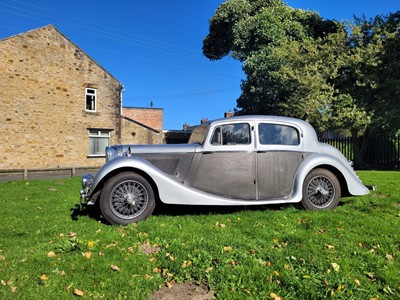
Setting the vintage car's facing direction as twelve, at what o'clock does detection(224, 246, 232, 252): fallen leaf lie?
The fallen leaf is roughly at 9 o'clock from the vintage car.

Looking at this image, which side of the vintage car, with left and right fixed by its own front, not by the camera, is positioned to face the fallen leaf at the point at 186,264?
left

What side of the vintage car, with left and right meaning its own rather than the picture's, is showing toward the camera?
left

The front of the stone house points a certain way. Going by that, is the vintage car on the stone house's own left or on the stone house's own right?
on the stone house's own left

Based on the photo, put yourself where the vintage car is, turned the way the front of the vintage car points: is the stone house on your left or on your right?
on your right

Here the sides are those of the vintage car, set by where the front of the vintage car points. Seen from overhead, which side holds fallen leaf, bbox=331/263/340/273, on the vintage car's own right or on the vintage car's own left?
on the vintage car's own left

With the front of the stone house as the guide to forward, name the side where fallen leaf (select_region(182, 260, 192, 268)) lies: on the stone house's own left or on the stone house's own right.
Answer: on the stone house's own left

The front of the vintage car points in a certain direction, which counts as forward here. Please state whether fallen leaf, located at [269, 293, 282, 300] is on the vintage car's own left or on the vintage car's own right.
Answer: on the vintage car's own left

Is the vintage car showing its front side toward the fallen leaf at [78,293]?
no

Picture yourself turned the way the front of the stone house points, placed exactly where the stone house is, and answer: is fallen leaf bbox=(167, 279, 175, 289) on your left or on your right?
on your left

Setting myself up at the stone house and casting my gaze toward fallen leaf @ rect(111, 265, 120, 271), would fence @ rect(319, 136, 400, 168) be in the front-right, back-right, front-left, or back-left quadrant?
front-left

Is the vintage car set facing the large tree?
no

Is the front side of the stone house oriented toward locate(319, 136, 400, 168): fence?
no
